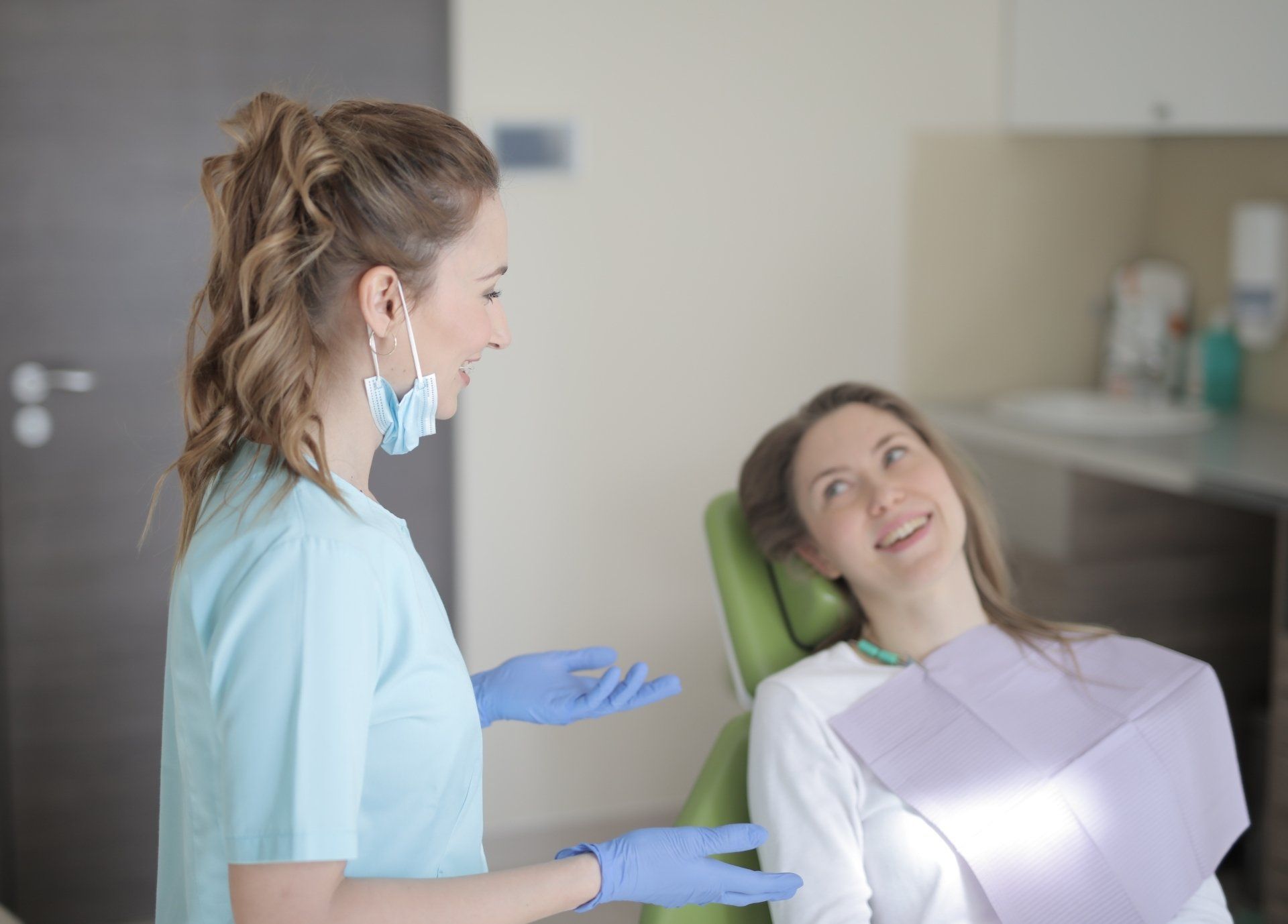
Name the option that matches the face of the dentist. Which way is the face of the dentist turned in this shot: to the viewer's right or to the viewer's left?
to the viewer's right

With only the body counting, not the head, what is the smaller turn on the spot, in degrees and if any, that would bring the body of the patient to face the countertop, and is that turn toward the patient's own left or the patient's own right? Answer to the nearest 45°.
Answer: approximately 180°

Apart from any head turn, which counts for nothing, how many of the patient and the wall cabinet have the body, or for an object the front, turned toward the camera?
2

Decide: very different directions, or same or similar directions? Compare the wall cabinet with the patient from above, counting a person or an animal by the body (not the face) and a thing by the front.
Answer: same or similar directions

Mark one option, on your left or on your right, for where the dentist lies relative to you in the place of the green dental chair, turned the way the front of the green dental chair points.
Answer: on your right

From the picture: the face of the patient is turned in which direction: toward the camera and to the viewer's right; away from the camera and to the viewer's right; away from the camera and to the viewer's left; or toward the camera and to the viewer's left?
toward the camera and to the viewer's left

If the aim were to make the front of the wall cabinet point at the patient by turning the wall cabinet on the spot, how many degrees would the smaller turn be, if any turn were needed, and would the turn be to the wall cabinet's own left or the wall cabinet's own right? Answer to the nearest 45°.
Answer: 0° — it already faces them

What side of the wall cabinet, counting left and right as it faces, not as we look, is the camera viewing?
front

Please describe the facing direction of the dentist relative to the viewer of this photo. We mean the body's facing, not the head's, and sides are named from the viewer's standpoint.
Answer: facing to the right of the viewer

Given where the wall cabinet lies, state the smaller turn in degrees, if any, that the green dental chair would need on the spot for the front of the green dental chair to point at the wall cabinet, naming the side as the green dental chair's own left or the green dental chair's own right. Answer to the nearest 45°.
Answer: approximately 90° to the green dental chair's own left

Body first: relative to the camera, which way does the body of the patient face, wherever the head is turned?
toward the camera
